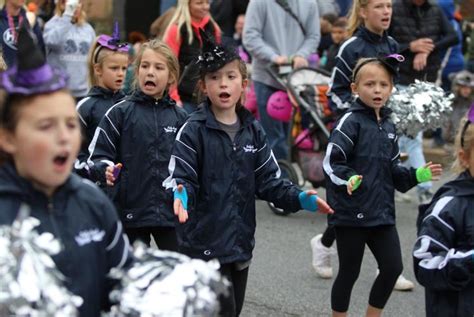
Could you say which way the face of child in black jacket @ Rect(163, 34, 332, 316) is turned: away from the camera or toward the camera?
toward the camera

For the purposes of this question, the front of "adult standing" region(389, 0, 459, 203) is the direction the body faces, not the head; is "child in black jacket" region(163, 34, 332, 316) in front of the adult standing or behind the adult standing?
in front

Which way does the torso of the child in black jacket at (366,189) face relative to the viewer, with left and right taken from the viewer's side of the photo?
facing the viewer and to the right of the viewer

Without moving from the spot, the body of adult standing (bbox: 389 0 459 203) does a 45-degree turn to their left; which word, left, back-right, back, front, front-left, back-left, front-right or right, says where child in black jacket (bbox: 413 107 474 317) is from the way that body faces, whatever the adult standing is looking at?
front-right

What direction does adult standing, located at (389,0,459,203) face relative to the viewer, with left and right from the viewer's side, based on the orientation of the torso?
facing the viewer

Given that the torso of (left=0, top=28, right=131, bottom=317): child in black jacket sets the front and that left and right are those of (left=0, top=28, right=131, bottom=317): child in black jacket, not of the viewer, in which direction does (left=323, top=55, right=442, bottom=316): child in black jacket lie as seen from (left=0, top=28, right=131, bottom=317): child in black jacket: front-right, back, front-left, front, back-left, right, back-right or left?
left

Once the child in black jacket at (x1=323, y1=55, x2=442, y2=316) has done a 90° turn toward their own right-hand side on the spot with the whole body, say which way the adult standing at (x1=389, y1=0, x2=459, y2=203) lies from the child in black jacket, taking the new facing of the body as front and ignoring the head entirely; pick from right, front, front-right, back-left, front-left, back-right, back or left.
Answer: back-right

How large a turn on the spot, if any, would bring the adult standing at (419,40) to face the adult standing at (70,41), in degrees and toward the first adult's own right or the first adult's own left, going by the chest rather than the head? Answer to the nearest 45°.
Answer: approximately 90° to the first adult's own right
